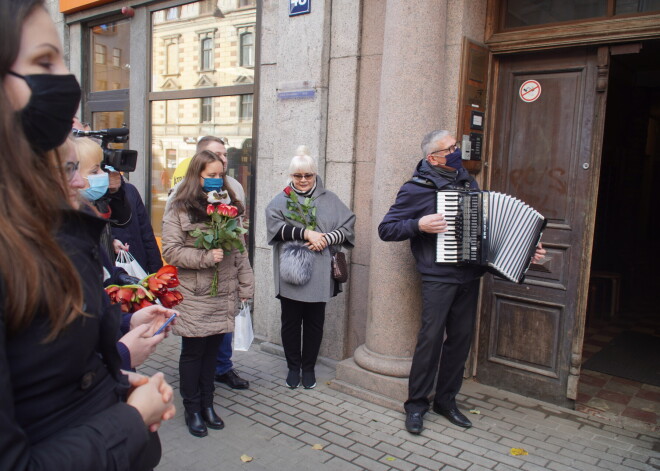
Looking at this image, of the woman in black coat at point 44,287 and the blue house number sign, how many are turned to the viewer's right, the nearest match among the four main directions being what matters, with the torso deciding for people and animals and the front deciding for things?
1

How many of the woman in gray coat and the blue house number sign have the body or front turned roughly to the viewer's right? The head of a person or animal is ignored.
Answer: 0

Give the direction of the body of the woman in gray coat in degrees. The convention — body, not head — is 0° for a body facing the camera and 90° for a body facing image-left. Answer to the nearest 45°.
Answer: approximately 0°

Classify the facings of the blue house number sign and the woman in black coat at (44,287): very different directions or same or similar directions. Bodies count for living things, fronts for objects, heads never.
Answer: very different directions

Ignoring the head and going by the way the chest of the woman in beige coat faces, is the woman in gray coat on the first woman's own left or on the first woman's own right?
on the first woman's own left

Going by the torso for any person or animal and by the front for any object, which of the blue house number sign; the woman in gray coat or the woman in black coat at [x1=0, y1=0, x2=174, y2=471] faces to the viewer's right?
the woman in black coat

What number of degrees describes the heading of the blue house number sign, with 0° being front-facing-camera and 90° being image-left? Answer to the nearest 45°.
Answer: approximately 45°

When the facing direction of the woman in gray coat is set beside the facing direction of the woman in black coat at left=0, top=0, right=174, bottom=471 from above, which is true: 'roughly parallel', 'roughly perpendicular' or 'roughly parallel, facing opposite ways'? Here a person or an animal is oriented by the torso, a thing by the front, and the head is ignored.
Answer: roughly perpendicular

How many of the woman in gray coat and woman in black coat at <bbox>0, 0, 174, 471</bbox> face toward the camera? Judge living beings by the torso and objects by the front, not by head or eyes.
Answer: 1

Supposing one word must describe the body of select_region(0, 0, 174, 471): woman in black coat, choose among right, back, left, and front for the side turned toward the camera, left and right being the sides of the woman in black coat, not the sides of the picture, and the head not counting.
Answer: right

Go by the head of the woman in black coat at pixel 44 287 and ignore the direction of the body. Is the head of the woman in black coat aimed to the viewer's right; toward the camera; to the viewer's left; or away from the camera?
to the viewer's right

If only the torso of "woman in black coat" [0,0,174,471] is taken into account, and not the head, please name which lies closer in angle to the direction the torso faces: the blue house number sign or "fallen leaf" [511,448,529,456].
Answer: the fallen leaf
